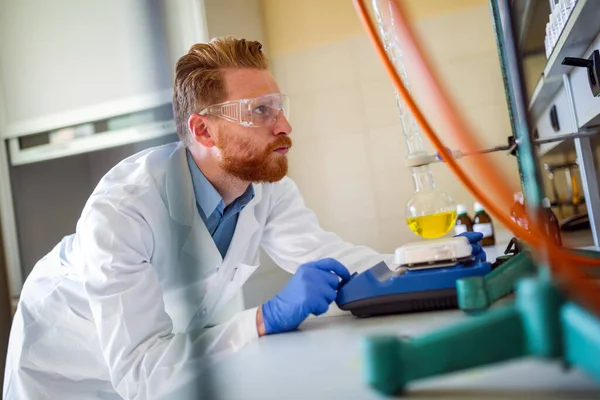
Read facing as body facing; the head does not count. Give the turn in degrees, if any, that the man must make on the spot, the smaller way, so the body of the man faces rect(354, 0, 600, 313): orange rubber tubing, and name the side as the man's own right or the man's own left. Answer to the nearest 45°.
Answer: approximately 45° to the man's own right

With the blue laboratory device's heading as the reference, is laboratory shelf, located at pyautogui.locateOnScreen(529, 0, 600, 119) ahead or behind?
behind

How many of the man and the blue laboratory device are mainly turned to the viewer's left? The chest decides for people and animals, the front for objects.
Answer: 1

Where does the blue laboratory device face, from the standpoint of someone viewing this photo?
facing to the left of the viewer

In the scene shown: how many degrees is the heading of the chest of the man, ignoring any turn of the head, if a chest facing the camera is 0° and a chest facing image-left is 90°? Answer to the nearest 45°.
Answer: approximately 315°

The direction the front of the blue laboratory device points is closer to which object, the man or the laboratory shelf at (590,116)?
the man

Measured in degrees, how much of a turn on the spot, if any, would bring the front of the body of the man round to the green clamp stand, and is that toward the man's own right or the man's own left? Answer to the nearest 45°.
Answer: approximately 45° to the man's own right

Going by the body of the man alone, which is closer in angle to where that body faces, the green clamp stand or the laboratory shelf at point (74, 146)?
the green clamp stand

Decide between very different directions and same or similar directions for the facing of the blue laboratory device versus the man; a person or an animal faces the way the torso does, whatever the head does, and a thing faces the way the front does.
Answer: very different directions
